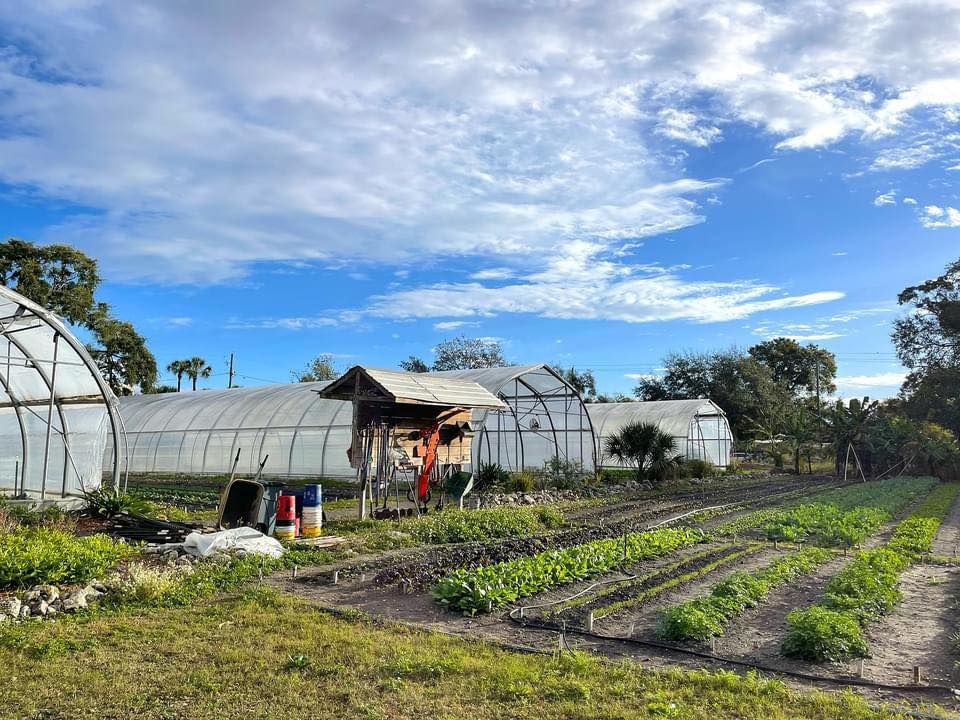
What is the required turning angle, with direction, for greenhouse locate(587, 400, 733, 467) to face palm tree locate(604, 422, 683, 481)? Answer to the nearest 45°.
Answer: approximately 45° to its right

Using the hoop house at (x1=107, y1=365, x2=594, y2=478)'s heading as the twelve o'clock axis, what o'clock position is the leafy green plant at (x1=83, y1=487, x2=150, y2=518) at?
The leafy green plant is roughly at 2 o'clock from the hoop house.

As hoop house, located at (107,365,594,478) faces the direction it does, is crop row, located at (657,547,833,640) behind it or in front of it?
in front

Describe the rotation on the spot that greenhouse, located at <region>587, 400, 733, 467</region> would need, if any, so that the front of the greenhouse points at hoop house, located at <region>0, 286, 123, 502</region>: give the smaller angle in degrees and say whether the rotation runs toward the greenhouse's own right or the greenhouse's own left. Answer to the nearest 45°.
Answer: approximately 90° to the greenhouse's own right

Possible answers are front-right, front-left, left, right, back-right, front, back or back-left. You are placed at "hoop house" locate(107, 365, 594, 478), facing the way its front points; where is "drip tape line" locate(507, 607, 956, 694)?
front-right

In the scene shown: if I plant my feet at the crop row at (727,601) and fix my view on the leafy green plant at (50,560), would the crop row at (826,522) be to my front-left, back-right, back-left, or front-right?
back-right

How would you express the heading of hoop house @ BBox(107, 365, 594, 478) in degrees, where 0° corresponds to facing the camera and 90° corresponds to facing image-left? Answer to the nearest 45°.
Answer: approximately 315°

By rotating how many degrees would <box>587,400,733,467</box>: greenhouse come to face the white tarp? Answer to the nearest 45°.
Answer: approximately 45° to its right

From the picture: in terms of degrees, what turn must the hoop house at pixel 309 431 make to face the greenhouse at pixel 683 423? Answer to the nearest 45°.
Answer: approximately 90° to its left

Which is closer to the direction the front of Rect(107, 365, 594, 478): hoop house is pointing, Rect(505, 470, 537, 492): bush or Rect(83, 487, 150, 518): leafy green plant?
the bush

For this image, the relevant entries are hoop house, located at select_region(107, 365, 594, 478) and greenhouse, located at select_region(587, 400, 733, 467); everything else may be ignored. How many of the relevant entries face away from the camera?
0

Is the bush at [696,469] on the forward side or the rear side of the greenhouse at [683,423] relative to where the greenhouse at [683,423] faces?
on the forward side

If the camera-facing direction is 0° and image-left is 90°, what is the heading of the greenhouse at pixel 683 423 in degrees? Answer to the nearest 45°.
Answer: approximately 315°
